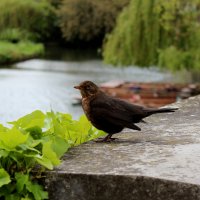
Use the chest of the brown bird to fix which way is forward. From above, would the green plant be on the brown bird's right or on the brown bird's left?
on the brown bird's left

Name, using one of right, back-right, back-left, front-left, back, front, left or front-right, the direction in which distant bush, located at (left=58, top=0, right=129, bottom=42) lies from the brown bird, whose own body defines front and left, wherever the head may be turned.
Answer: right

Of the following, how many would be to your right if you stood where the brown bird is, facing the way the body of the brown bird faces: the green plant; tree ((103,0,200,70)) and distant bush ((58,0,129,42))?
2

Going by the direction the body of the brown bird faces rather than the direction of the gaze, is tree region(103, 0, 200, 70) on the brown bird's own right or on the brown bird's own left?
on the brown bird's own right

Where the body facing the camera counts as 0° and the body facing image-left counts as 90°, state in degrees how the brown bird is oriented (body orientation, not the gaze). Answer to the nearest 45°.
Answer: approximately 90°
